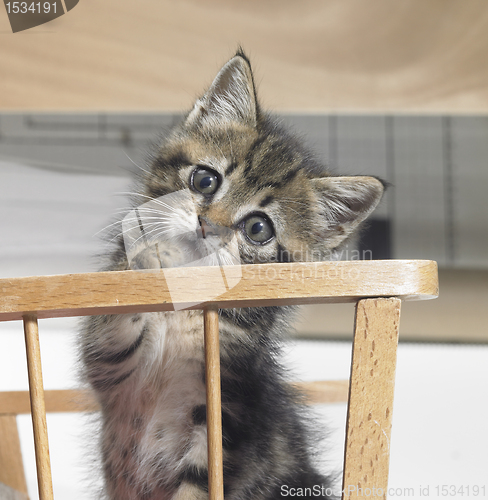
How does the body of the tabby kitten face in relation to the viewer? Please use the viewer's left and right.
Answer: facing the viewer and to the left of the viewer
